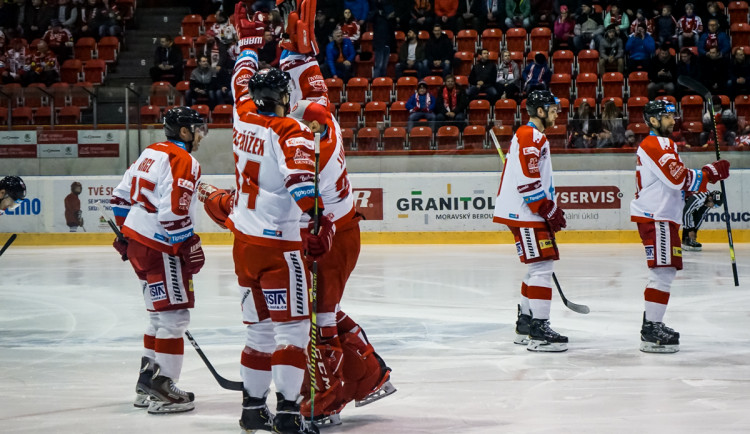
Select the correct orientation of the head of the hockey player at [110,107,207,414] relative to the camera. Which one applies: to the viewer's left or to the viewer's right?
to the viewer's right

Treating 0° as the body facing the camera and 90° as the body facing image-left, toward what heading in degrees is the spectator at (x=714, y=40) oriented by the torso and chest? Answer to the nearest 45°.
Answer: approximately 0°

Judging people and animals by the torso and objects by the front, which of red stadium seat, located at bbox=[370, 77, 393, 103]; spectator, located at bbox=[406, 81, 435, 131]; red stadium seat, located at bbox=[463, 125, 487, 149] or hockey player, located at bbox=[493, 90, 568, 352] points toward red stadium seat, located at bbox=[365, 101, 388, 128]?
red stadium seat, located at bbox=[370, 77, 393, 103]

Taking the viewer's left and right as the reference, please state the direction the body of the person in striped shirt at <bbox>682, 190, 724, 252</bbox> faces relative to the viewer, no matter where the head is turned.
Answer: facing to the right of the viewer

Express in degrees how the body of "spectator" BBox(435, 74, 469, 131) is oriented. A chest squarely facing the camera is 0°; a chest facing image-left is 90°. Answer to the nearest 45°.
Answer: approximately 0°

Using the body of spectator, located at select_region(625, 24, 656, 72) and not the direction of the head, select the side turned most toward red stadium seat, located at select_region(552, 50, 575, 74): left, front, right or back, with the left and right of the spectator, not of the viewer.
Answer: right
